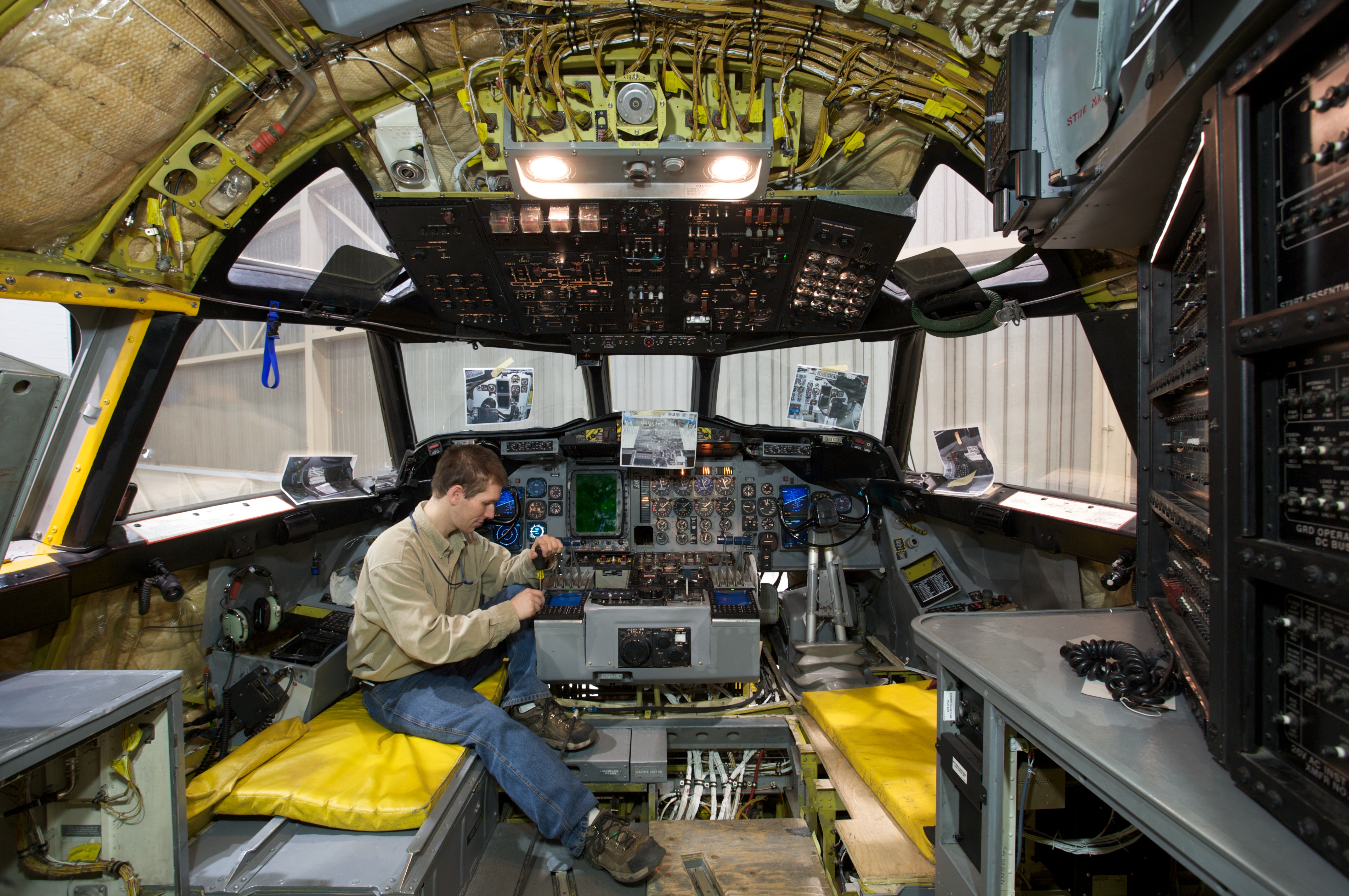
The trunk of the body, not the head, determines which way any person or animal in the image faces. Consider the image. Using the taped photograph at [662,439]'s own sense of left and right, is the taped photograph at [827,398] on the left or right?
on its left

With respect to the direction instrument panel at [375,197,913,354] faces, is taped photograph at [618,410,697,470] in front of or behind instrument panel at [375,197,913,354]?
behind

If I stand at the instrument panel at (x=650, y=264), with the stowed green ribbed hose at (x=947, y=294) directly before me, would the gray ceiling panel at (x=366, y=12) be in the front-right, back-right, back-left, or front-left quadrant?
back-right

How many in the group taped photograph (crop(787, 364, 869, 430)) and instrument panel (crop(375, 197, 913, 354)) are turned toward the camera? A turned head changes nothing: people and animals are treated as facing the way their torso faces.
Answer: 2
